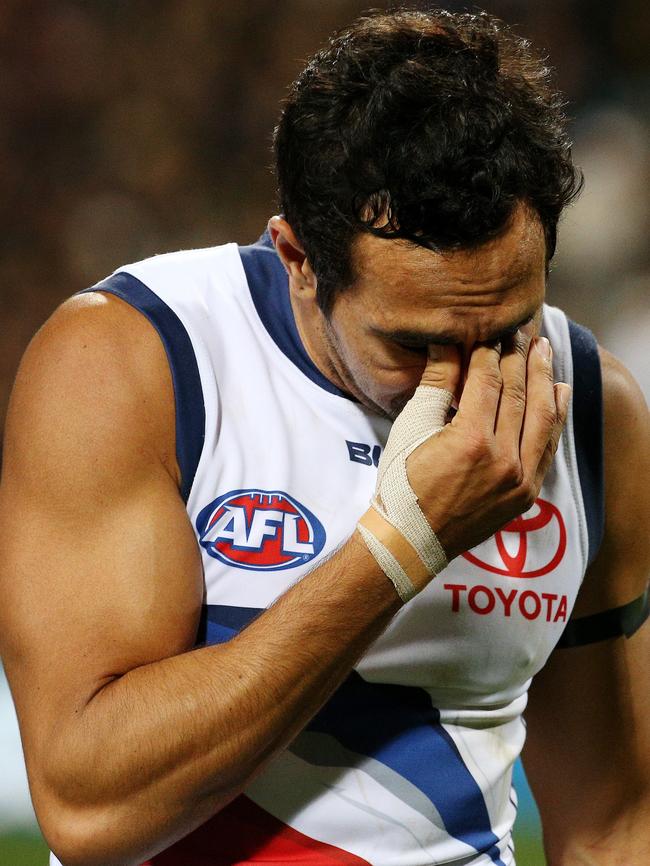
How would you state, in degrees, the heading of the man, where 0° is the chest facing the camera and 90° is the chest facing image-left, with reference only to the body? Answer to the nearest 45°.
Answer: approximately 315°

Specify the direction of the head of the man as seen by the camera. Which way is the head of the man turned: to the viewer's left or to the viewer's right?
to the viewer's right
